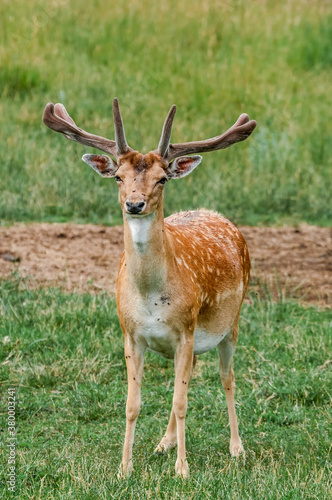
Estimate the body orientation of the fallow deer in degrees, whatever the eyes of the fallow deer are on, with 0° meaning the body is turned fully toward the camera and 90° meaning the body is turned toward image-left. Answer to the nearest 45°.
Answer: approximately 45°
